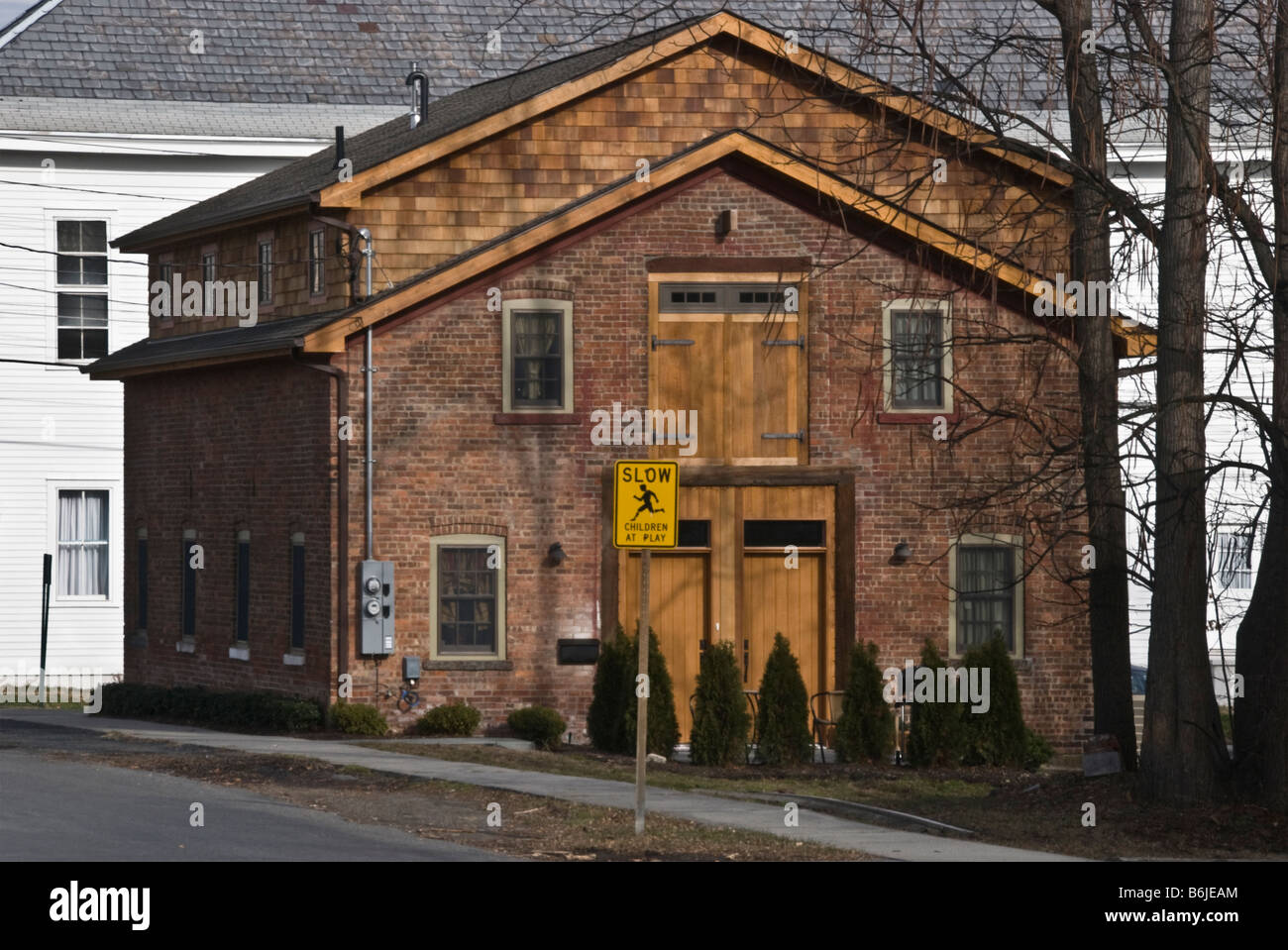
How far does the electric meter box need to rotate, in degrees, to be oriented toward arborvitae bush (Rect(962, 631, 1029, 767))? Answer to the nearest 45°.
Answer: approximately 90° to its left

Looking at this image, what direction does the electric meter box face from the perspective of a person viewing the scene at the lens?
facing the viewer

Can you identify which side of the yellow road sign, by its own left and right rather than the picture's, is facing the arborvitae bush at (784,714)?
back

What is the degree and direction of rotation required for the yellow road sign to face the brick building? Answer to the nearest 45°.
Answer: approximately 180°

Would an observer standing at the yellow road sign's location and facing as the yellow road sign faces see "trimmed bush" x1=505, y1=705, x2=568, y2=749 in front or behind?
behind

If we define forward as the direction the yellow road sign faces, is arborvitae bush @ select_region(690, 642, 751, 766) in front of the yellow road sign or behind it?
behind

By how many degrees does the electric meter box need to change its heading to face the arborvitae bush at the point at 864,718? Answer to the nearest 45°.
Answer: approximately 90° to its left

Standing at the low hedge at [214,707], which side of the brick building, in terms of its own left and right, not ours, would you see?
right

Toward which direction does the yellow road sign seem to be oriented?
toward the camera

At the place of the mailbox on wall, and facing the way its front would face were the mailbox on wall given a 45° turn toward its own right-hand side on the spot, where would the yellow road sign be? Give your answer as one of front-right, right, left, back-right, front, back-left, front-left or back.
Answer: front-left

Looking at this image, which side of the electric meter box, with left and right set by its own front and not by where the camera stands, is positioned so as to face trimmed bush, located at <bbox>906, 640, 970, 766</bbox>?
left

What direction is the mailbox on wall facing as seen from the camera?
toward the camera
